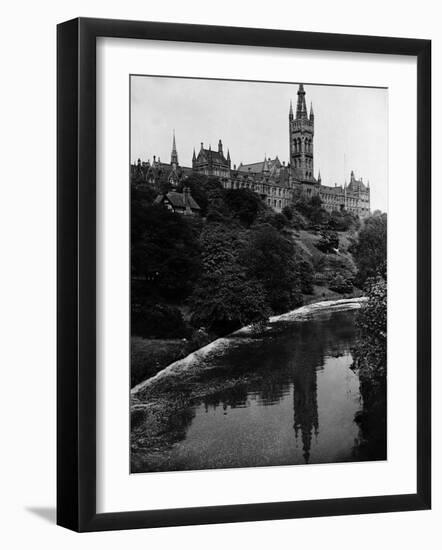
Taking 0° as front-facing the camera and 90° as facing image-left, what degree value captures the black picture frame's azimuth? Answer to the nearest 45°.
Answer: approximately 315°
